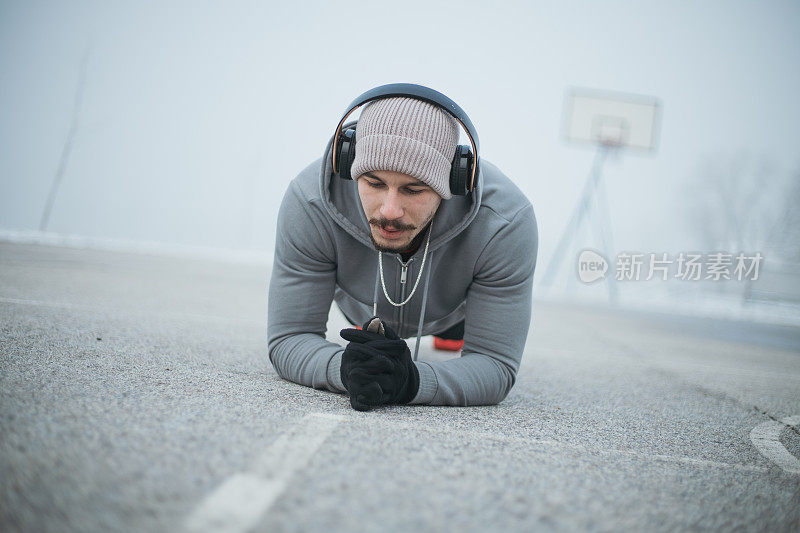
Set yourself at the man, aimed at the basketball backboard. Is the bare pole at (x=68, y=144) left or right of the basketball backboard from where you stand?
left

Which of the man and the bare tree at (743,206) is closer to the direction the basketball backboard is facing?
the man

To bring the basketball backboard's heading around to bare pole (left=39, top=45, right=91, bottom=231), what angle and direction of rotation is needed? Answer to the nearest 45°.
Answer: approximately 90° to its right

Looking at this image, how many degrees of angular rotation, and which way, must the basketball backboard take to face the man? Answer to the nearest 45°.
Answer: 0° — it already faces them

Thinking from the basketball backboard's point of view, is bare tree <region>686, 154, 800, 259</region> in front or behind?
behind

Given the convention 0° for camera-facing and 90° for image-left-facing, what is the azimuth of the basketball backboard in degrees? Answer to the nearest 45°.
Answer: approximately 0°

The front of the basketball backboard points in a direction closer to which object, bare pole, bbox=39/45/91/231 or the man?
the man
